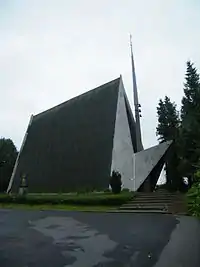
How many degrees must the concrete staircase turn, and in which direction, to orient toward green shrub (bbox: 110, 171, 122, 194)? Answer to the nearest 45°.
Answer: approximately 135° to its right

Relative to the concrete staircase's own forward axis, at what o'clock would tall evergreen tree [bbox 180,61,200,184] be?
The tall evergreen tree is roughly at 7 o'clock from the concrete staircase.

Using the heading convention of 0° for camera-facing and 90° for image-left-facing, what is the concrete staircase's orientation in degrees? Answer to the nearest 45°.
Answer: approximately 0°

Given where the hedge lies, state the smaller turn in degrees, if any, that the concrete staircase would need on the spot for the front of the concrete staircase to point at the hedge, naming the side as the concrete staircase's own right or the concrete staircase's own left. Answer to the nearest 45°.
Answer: approximately 90° to the concrete staircase's own right
